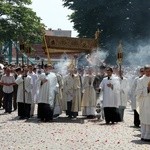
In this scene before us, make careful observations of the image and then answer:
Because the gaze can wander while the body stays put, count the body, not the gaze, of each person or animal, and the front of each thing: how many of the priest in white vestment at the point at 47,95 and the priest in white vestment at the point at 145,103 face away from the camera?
0

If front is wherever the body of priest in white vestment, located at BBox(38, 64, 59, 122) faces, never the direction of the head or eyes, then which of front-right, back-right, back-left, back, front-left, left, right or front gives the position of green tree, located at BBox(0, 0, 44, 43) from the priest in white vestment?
back-right

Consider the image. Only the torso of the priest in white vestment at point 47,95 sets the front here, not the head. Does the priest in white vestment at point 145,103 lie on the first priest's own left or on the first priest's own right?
on the first priest's own left

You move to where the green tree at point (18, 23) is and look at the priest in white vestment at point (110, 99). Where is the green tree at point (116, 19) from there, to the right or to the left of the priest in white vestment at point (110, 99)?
left

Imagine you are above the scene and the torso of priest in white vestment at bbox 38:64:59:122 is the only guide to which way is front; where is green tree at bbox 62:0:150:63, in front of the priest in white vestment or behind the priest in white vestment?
behind

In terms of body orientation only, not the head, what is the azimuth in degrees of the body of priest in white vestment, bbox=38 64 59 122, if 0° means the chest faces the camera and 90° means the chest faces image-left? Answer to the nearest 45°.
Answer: approximately 45°

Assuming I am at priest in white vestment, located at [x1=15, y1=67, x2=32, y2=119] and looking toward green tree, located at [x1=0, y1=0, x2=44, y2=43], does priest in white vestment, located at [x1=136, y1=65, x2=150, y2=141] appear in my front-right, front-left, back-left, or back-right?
back-right

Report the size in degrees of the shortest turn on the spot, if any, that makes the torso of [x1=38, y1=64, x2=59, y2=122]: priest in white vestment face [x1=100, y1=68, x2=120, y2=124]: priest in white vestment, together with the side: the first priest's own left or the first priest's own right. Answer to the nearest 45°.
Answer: approximately 135° to the first priest's own left

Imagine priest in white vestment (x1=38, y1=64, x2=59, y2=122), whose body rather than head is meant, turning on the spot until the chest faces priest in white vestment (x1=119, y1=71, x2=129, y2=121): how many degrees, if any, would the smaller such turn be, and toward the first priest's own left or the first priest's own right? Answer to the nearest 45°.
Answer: approximately 135° to the first priest's own left

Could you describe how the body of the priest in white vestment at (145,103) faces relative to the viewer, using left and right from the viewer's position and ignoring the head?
facing the viewer and to the right of the viewer

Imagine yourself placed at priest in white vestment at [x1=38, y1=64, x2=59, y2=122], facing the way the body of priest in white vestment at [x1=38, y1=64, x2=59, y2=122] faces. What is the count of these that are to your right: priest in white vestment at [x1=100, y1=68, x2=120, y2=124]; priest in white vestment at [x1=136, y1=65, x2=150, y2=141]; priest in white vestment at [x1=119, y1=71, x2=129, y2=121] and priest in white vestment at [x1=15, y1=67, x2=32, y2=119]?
1

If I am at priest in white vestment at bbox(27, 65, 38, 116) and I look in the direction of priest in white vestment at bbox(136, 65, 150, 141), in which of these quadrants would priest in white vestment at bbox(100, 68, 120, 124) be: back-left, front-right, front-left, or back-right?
front-left

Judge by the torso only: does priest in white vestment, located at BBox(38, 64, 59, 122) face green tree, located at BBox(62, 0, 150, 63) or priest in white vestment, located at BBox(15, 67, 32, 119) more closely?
the priest in white vestment

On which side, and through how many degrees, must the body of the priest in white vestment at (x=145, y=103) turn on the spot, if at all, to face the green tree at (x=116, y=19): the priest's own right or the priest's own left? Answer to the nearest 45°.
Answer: approximately 135° to the priest's own left

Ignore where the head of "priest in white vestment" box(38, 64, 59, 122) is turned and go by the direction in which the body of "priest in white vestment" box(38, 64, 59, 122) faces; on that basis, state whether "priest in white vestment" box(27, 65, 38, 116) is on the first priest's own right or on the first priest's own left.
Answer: on the first priest's own right
